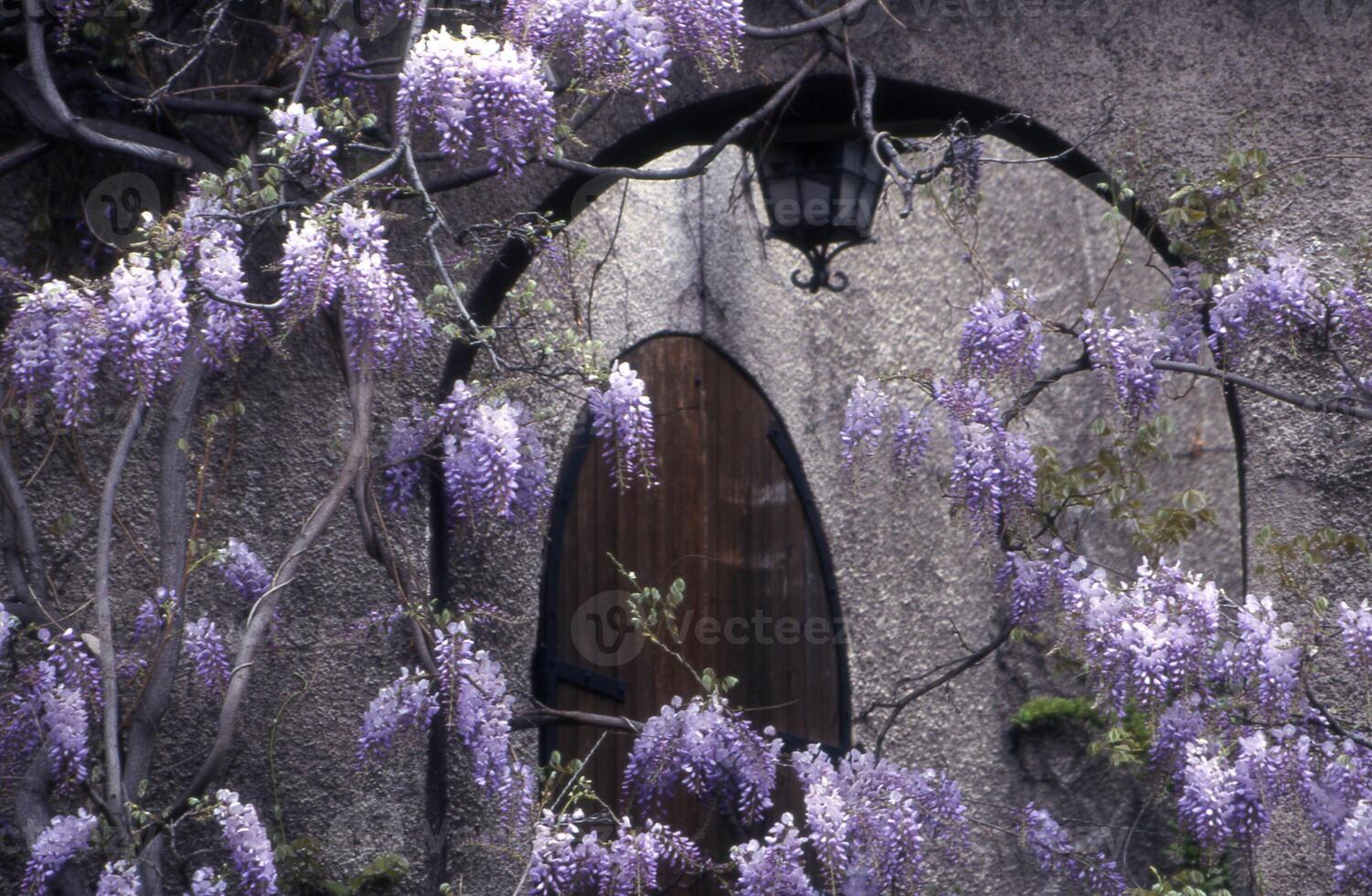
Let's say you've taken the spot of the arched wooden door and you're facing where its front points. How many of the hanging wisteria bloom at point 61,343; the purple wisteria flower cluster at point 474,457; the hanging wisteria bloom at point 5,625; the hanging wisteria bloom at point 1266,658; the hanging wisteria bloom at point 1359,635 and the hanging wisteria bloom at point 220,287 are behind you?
0

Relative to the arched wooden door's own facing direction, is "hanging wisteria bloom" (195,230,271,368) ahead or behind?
ahead

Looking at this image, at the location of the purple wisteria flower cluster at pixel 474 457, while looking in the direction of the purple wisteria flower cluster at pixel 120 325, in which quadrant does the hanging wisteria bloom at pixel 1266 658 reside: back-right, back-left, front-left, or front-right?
back-left

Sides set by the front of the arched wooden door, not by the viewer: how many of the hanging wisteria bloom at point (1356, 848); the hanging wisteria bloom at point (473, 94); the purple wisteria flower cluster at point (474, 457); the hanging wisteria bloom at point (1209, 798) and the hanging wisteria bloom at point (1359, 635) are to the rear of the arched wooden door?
0

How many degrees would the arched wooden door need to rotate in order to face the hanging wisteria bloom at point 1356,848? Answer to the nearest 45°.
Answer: approximately 45° to its left

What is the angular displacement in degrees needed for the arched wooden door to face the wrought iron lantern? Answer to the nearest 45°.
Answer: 0° — it already faces it

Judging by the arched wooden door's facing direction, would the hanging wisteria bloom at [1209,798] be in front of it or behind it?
in front

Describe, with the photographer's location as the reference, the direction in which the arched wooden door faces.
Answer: facing the viewer

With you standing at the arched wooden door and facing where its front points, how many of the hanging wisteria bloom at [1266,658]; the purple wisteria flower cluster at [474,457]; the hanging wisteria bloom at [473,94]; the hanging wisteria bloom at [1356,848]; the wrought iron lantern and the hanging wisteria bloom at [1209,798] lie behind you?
0

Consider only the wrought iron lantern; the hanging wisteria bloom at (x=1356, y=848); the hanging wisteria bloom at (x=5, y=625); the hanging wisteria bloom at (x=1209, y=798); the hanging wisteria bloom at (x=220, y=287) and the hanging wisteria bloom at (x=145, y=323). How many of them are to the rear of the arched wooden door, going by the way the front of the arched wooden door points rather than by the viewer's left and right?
0

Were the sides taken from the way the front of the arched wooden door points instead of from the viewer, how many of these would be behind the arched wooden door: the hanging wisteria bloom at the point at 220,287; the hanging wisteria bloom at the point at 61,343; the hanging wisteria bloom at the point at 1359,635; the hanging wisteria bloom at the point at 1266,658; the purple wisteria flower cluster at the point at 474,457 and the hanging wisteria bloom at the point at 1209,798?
0
